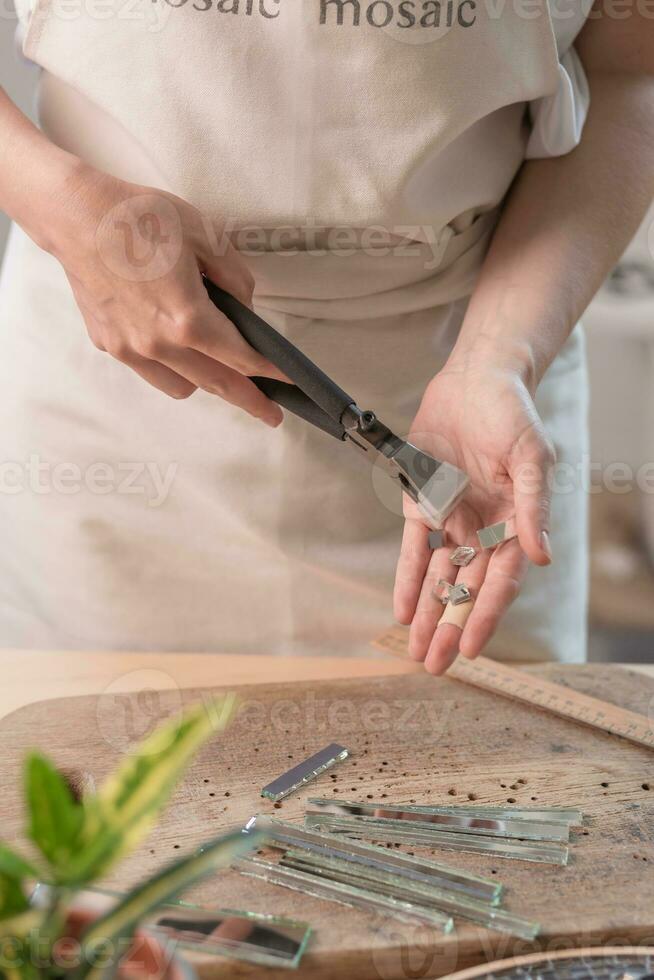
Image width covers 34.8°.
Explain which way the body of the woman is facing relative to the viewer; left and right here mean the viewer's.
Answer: facing the viewer
